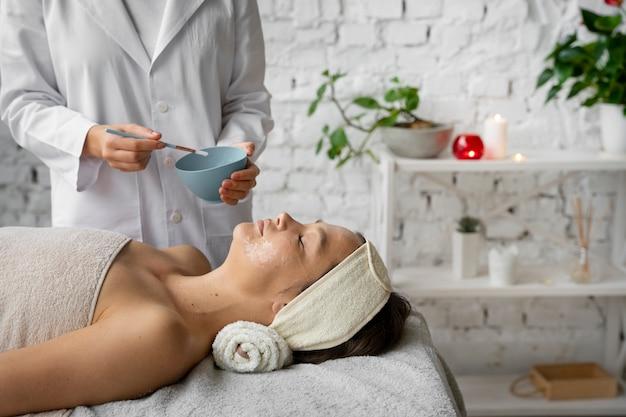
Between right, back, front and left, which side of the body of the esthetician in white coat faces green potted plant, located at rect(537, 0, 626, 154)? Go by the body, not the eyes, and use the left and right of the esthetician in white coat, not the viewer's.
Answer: left

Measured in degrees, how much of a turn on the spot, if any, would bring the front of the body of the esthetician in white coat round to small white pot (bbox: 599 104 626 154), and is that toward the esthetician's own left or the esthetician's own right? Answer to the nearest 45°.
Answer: approximately 90° to the esthetician's own left

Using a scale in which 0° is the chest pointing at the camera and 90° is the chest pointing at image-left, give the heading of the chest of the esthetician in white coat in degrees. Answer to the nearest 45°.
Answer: approximately 0°

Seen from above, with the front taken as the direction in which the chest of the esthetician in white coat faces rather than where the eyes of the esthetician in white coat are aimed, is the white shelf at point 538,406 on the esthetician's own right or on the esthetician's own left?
on the esthetician's own left

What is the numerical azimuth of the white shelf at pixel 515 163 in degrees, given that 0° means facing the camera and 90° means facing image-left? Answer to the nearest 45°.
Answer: approximately 0°

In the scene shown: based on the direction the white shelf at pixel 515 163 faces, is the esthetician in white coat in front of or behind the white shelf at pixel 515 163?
in front

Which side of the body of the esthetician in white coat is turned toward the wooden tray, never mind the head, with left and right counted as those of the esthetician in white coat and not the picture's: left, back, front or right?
left

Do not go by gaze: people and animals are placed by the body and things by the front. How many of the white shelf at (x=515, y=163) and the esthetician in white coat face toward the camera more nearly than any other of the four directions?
2

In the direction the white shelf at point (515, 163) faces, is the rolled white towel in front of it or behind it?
in front
